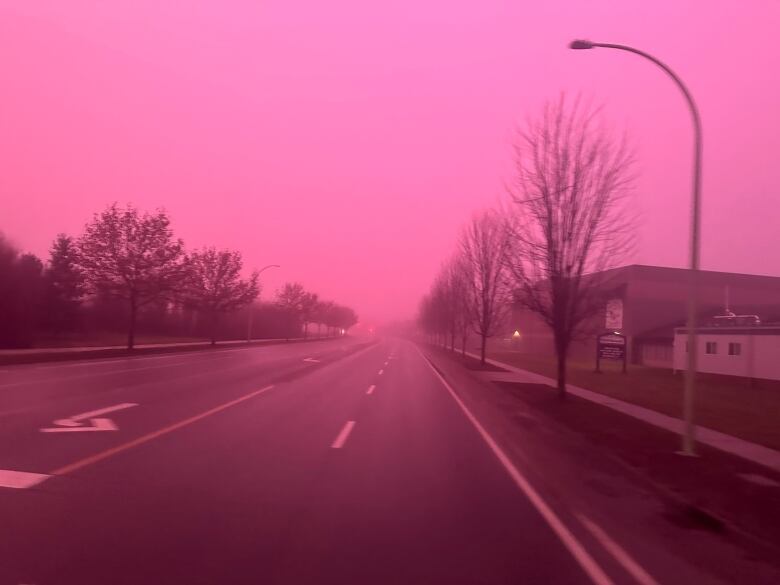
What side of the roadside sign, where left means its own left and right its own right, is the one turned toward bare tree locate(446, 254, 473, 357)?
back

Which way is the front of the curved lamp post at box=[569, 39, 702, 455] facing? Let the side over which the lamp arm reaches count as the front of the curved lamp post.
to the viewer's left

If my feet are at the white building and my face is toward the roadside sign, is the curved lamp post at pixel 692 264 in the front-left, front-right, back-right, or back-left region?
front-left

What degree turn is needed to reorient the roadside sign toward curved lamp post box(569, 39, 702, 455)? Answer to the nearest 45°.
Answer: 0° — it already faces it

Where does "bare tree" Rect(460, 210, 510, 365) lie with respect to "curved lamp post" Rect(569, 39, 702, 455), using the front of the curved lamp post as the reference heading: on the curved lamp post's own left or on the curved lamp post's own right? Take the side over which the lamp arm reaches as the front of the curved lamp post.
on the curved lamp post's own right

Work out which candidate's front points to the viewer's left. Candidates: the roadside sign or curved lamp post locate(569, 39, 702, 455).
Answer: the curved lamp post

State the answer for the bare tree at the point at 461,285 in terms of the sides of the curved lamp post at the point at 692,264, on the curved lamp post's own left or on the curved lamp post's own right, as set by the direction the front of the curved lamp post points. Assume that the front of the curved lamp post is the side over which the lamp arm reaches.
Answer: on the curved lamp post's own right

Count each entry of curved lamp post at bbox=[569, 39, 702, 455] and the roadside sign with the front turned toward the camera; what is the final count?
1

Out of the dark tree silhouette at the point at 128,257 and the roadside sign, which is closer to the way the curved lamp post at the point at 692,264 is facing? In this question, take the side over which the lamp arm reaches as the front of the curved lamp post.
the dark tree silhouette

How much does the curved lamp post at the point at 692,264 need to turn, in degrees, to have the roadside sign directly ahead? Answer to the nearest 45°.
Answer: approximately 90° to its right

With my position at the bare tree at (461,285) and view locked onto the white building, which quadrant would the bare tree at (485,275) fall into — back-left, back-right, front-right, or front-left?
front-right

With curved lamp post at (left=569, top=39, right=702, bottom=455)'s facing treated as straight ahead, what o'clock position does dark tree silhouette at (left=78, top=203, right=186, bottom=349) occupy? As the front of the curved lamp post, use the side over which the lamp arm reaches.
The dark tree silhouette is roughly at 1 o'clock from the curved lamp post.

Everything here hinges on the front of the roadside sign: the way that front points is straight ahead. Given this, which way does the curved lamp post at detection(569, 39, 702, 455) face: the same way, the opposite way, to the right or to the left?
to the right

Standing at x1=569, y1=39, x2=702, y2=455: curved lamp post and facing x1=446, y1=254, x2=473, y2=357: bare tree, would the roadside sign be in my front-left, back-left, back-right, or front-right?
front-right

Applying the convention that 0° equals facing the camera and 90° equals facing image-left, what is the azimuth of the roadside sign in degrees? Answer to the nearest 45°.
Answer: approximately 0°
